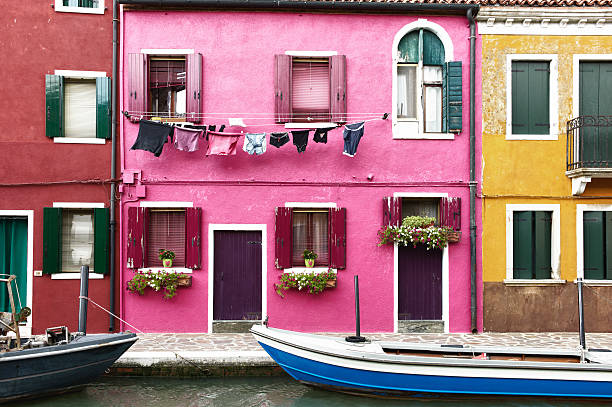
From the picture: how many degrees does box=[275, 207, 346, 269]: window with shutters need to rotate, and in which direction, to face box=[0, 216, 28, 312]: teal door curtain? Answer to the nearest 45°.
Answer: approximately 90° to its right

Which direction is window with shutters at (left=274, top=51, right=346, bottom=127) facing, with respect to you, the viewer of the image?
facing the viewer

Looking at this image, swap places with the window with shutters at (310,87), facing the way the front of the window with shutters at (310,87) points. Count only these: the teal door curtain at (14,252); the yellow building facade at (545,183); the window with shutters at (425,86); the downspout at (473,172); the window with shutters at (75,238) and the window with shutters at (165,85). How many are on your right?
3

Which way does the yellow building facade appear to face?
toward the camera

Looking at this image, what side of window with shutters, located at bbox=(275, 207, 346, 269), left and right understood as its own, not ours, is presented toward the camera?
front

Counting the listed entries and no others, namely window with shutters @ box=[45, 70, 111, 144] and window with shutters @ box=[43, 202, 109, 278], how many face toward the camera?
2

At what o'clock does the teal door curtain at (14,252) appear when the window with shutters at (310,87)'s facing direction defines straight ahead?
The teal door curtain is roughly at 3 o'clock from the window with shutters.

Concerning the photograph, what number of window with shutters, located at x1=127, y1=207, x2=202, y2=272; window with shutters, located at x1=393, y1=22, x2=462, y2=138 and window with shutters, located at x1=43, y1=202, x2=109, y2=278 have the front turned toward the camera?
3

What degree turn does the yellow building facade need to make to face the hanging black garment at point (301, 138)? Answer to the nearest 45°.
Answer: approximately 45° to its right

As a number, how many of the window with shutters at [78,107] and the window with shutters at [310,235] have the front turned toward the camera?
2

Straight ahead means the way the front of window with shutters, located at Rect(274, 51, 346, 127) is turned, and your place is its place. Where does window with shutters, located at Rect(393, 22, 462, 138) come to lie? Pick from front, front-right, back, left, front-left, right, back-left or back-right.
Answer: left

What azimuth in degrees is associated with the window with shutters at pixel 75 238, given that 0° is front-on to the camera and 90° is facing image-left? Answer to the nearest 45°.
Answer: approximately 0°

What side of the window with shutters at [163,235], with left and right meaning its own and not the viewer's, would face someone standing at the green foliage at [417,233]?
left

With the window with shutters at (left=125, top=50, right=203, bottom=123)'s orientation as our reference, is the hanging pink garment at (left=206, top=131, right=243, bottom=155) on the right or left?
on its left

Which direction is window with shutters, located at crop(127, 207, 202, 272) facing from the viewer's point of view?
toward the camera

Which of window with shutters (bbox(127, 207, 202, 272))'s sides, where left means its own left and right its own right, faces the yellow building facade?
left

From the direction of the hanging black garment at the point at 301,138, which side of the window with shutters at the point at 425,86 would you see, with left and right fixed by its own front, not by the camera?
right
